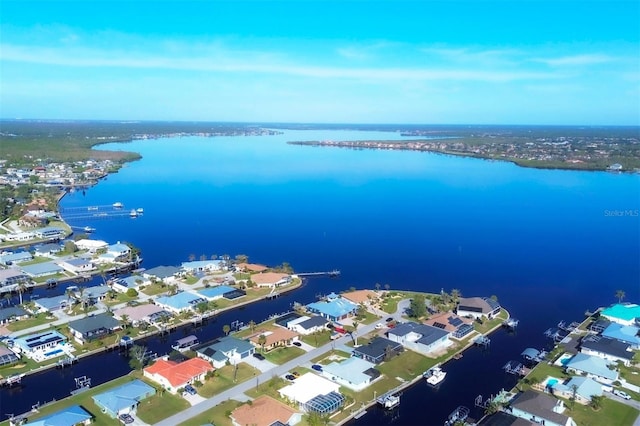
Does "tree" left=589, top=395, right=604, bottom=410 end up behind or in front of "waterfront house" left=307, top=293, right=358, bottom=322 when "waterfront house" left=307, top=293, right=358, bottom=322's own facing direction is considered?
in front

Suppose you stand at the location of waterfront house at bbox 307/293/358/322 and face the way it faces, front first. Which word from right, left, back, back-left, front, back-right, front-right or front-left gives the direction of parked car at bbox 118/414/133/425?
right

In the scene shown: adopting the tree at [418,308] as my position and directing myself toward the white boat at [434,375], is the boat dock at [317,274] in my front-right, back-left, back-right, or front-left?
back-right

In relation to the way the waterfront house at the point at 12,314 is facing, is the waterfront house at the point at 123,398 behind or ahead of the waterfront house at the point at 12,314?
ahead

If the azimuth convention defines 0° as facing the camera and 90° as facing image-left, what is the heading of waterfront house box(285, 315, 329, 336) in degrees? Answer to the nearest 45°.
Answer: approximately 315°

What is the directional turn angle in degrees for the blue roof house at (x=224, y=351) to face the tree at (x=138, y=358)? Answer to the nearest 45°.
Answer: approximately 135° to its right
